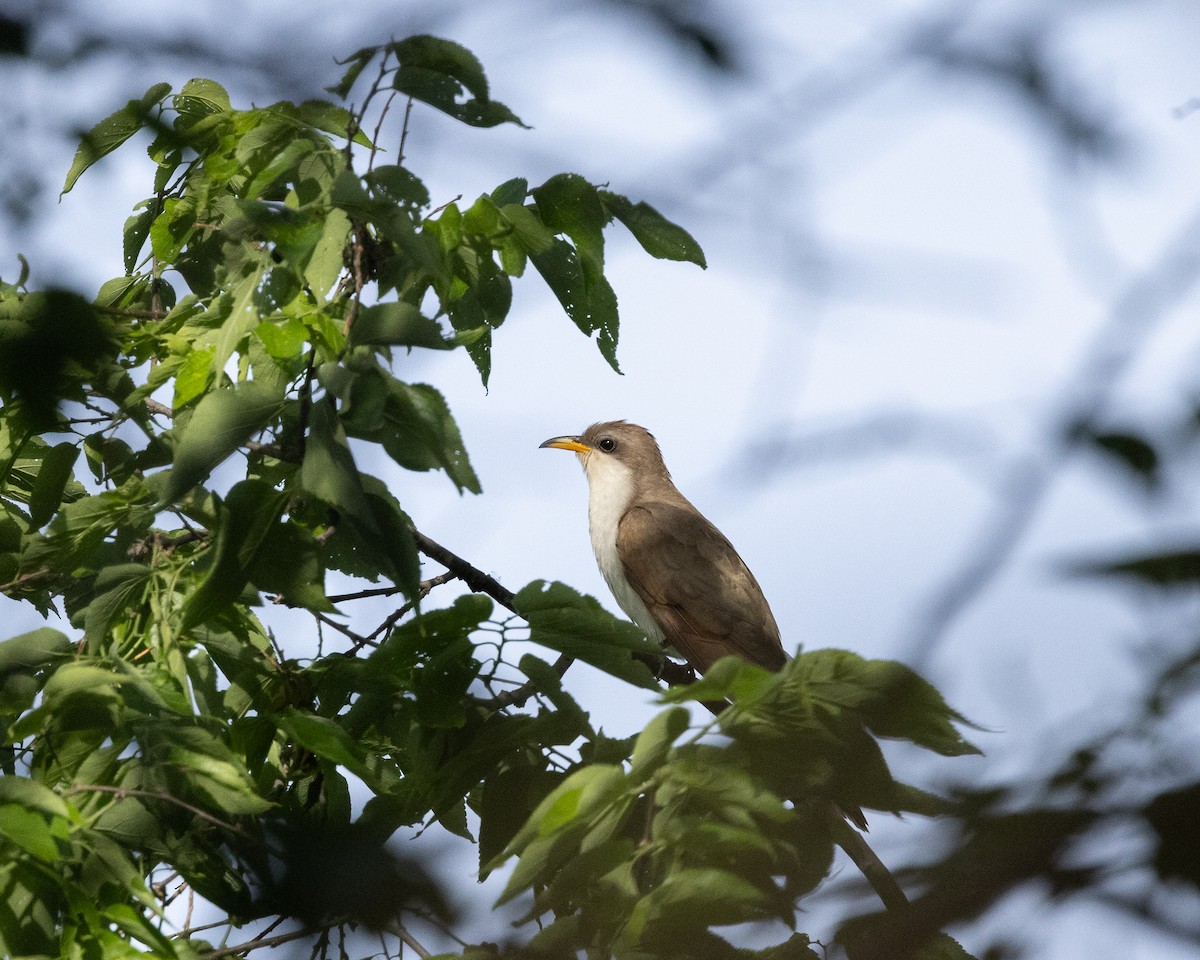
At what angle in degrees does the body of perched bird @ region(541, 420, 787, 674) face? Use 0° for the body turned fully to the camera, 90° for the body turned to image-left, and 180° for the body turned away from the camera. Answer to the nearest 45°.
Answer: approximately 90°
